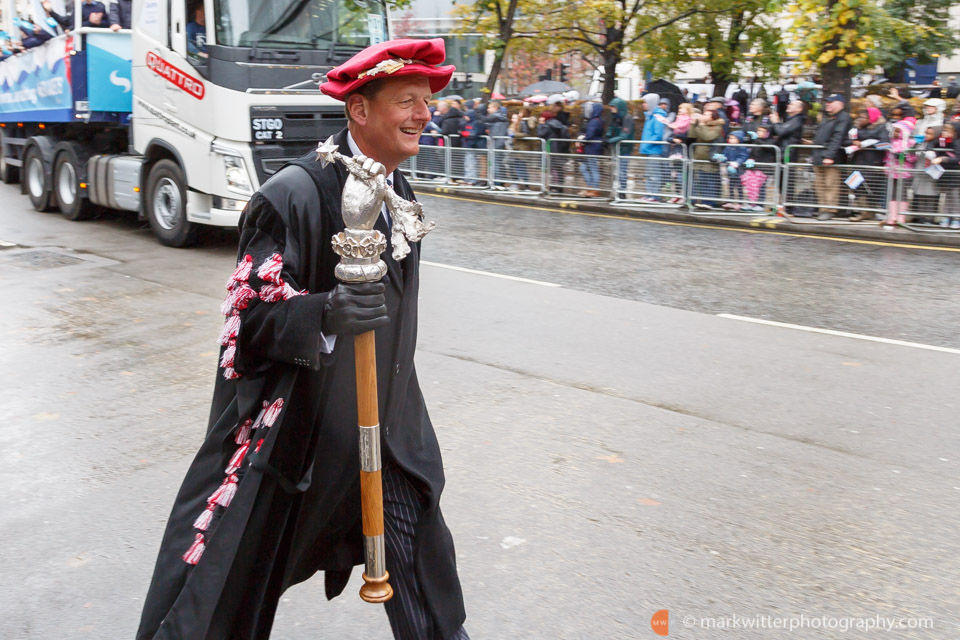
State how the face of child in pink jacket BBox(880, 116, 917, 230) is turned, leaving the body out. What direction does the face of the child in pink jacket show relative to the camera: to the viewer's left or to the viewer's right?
to the viewer's left

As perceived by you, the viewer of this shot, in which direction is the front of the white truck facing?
facing the viewer and to the right of the viewer

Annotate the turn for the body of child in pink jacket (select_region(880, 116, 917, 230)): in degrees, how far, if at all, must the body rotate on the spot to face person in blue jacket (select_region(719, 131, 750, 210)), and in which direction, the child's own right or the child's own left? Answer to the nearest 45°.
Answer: approximately 45° to the child's own right

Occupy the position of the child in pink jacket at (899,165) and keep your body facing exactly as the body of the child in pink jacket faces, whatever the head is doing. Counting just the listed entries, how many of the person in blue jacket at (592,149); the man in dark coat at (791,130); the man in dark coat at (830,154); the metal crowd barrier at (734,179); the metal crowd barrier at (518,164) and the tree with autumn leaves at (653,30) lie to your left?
0

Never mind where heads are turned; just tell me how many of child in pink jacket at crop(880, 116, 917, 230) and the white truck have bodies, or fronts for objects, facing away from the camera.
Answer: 0

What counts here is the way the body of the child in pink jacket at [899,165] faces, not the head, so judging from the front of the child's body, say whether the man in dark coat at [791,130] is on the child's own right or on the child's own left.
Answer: on the child's own right

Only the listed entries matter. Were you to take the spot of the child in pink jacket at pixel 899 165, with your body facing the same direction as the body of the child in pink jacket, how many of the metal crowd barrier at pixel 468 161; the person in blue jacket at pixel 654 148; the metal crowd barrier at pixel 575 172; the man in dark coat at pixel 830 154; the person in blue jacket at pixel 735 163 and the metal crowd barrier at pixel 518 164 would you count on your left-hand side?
0

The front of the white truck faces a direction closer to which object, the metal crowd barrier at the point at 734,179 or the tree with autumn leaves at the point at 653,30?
the metal crowd barrier

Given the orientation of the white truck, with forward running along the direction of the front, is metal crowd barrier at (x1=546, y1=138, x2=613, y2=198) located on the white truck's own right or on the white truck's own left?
on the white truck's own left

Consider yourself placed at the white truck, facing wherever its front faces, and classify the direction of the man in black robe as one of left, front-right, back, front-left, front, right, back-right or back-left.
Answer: front-right

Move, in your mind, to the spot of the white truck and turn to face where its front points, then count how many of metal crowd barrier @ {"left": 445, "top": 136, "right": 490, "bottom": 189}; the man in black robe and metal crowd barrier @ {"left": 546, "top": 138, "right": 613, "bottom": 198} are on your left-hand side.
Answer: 2

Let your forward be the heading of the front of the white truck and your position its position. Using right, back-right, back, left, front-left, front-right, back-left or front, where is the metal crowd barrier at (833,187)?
front-left

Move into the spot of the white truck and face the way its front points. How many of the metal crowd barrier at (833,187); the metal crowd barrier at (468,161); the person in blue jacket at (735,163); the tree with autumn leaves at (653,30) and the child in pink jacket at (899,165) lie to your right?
0

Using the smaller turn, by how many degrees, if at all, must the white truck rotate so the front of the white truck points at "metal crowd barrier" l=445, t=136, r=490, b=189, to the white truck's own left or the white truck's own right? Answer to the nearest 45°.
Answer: approximately 90° to the white truck's own left

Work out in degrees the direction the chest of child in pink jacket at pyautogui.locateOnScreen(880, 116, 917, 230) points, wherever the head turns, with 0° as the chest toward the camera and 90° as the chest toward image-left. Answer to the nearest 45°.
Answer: approximately 45°

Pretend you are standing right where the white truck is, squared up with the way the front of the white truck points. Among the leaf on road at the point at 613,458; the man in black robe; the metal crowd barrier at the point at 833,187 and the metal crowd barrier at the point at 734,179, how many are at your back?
0

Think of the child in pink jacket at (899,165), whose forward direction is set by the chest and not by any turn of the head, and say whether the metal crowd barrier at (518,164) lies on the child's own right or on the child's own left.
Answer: on the child's own right

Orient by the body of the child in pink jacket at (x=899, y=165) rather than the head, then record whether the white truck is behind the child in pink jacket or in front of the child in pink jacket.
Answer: in front

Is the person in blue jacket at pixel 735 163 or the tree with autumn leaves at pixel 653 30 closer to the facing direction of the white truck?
the person in blue jacket

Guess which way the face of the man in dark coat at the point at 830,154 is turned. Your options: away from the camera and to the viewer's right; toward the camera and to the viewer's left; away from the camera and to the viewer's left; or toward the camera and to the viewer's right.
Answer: toward the camera and to the viewer's left
